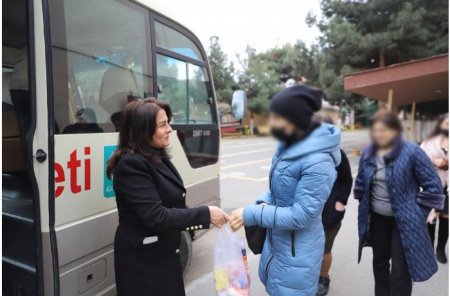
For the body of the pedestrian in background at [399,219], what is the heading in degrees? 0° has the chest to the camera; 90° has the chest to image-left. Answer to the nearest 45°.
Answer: approximately 45°

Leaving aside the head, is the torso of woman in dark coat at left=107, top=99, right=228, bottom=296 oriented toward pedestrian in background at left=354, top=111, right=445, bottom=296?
yes

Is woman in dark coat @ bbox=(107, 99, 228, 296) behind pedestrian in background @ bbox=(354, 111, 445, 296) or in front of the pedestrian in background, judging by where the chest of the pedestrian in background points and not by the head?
in front

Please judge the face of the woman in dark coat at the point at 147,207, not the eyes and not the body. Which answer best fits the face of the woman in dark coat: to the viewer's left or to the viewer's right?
to the viewer's right

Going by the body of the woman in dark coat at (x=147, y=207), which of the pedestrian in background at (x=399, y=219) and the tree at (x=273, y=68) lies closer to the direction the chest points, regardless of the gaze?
the pedestrian in background

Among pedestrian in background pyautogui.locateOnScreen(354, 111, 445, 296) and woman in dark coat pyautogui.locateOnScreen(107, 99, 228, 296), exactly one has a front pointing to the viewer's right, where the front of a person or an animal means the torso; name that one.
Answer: the woman in dark coat

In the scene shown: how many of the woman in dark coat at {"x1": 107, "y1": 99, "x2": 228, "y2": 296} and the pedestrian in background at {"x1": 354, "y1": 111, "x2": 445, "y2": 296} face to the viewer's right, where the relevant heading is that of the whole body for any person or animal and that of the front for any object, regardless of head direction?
1

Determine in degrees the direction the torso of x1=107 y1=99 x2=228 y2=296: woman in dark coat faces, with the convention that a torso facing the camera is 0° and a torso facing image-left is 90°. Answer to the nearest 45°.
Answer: approximately 270°

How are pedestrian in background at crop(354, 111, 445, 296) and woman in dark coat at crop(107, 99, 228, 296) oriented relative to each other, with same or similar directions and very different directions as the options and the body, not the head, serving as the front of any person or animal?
very different directions
